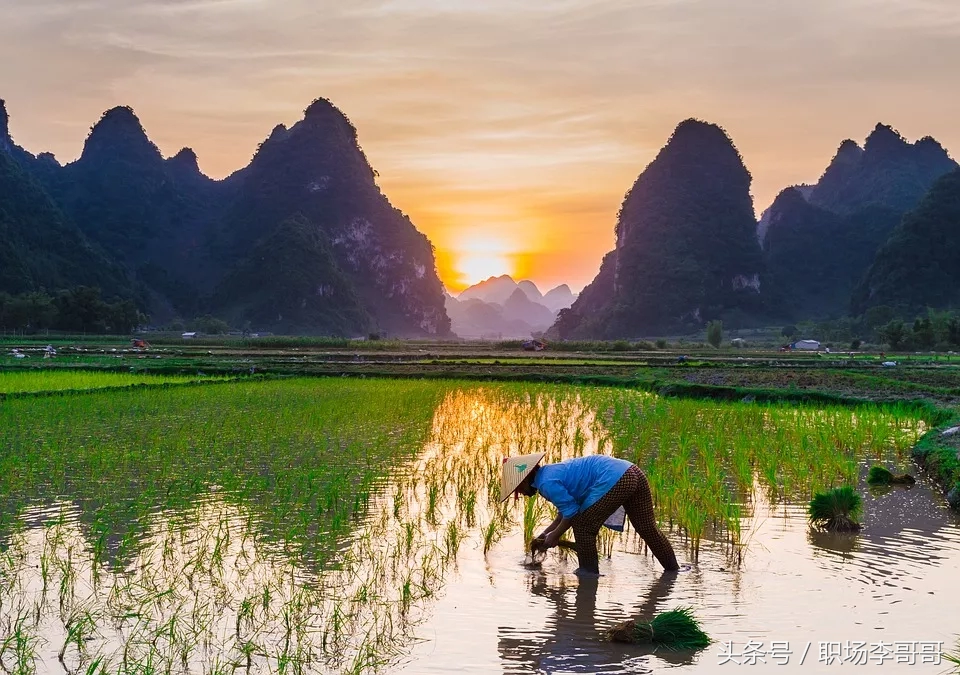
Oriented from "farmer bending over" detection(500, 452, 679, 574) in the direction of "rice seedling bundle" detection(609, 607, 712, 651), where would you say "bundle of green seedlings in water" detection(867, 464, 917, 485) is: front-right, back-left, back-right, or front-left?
back-left

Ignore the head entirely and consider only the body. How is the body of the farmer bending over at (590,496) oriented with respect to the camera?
to the viewer's left

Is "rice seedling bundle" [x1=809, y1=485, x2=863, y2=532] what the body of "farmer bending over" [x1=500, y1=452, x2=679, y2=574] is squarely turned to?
no

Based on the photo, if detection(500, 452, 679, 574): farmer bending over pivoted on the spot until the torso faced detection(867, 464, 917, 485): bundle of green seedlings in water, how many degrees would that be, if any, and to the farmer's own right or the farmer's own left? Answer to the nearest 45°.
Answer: approximately 135° to the farmer's own right

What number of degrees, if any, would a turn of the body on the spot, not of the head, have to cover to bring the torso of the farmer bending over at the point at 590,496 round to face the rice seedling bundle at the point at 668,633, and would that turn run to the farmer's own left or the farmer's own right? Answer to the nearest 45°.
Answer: approximately 90° to the farmer's own left
